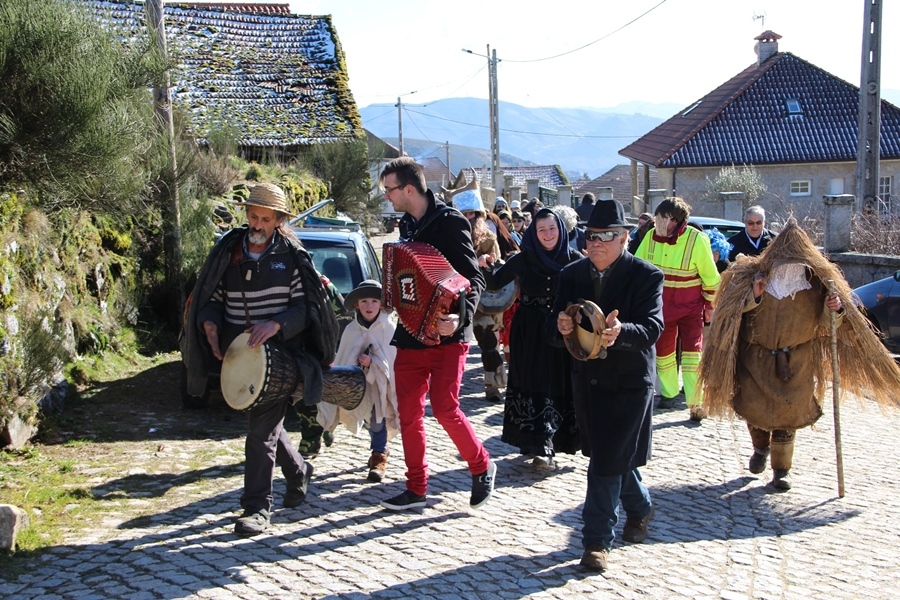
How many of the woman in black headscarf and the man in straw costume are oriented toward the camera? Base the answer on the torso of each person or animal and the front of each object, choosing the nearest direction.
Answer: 2

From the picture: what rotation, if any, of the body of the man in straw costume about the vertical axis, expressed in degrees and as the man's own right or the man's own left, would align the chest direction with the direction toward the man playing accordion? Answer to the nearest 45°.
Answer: approximately 45° to the man's own right

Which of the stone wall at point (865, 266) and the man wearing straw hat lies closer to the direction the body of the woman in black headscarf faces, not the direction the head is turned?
the man wearing straw hat

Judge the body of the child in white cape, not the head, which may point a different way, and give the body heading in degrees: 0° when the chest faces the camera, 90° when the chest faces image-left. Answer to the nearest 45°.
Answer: approximately 0°

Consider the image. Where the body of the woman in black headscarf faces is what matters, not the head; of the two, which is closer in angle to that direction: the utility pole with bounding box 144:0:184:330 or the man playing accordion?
the man playing accordion

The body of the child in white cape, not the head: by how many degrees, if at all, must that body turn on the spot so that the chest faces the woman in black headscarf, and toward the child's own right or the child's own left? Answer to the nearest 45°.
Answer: approximately 90° to the child's own left

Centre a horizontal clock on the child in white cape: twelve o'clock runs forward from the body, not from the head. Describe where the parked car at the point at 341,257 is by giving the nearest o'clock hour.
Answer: The parked car is roughly at 6 o'clock from the child in white cape.

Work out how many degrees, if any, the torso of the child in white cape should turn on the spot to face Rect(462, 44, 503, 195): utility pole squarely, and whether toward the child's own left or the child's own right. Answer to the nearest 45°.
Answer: approximately 180°

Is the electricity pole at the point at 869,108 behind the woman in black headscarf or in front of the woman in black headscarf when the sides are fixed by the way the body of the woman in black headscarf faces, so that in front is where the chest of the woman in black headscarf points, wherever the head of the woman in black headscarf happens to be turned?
behind

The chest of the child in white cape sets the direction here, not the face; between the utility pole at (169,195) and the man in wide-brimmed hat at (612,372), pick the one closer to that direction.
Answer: the man in wide-brimmed hat

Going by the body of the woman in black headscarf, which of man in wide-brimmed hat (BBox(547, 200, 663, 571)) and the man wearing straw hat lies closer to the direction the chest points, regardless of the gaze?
the man in wide-brimmed hat
